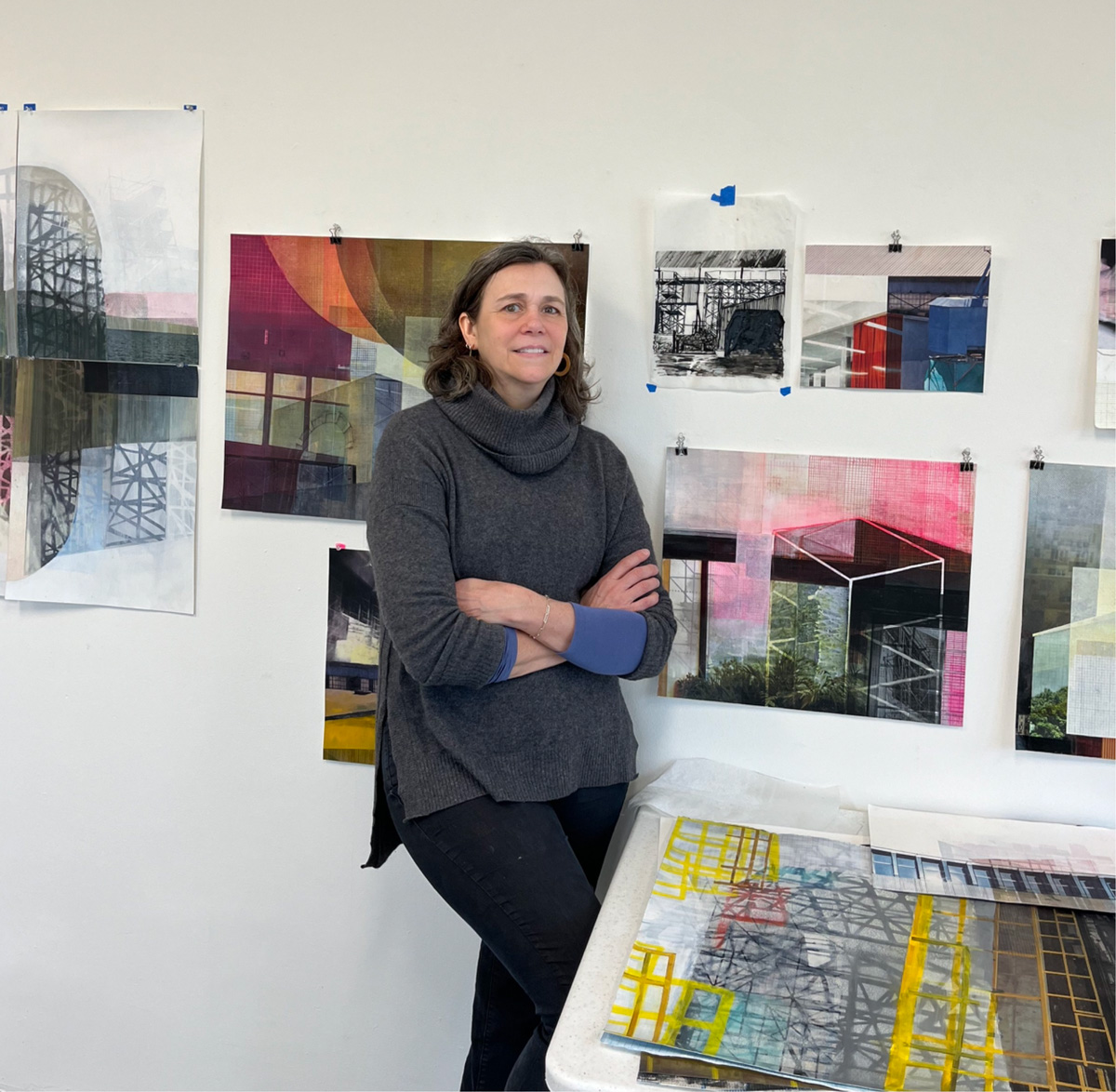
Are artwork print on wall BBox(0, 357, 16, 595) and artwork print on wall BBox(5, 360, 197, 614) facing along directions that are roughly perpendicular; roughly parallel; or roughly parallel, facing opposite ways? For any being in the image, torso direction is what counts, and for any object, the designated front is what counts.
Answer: roughly parallel

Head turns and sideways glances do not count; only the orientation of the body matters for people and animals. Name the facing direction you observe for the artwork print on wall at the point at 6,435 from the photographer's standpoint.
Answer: facing the viewer

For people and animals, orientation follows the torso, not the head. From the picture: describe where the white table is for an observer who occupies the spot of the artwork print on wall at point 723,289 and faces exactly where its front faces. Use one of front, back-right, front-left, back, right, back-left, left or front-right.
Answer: front

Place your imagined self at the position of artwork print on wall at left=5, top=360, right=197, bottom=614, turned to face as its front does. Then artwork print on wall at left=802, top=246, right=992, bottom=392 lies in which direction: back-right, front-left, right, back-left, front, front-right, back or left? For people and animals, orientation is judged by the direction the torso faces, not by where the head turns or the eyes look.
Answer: front-left

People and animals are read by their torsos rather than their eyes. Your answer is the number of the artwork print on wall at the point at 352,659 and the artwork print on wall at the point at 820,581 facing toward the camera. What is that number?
2

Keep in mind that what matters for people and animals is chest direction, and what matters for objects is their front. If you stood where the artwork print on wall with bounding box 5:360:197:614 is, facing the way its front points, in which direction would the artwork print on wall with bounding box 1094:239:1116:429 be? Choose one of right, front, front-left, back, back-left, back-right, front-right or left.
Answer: front-left

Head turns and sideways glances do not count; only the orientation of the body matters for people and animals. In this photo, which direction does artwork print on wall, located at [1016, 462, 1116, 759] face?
toward the camera

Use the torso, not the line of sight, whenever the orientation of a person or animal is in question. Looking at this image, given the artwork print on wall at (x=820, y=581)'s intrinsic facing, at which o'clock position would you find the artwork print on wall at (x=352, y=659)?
the artwork print on wall at (x=352, y=659) is roughly at 3 o'clock from the artwork print on wall at (x=820, y=581).

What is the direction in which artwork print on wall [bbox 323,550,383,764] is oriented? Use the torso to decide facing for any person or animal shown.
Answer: toward the camera

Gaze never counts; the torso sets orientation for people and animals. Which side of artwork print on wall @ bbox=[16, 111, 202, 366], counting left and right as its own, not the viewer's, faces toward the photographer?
front

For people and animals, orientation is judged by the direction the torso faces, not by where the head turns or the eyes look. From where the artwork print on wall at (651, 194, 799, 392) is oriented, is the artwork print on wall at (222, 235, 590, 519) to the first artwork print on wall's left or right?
on its right

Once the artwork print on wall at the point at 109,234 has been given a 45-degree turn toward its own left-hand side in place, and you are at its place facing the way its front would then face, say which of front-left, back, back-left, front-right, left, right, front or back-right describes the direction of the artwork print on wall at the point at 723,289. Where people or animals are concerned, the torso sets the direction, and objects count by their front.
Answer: front
